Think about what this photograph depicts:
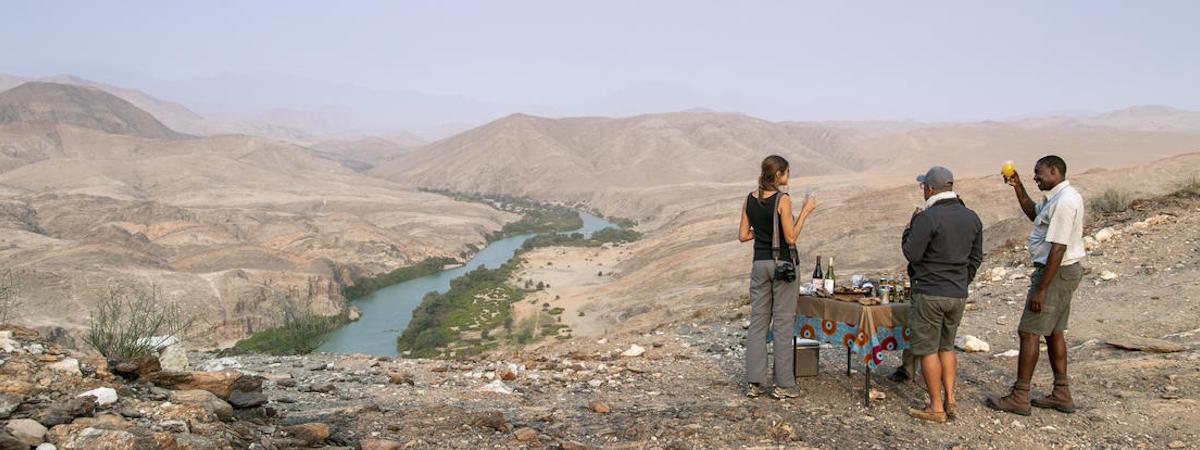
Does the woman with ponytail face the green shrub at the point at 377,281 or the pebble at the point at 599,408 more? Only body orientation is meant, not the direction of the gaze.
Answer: the green shrub

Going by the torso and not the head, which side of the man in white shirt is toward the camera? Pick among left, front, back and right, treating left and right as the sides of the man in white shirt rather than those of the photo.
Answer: left

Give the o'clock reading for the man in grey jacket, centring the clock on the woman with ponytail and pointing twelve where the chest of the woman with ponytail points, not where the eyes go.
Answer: The man in grey jacket is roughly at 2 o'clock from the woman with ponytail.

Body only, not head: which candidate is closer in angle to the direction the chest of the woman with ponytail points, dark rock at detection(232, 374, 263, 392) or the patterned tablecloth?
the patterned tablecloth

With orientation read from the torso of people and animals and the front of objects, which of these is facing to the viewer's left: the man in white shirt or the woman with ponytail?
the man in white shirt

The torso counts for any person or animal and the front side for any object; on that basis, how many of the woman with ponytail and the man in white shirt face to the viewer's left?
1

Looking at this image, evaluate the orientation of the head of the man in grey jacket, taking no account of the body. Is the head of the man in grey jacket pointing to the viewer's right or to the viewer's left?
to the viewer's left

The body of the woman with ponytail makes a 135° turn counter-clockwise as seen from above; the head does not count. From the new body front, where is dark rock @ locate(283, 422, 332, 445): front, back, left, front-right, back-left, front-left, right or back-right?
front-left

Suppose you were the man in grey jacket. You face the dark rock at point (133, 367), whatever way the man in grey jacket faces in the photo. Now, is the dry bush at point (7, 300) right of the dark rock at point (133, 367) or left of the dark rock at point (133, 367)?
right

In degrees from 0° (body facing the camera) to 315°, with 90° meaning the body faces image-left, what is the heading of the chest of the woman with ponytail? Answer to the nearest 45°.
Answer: approximately 225°
